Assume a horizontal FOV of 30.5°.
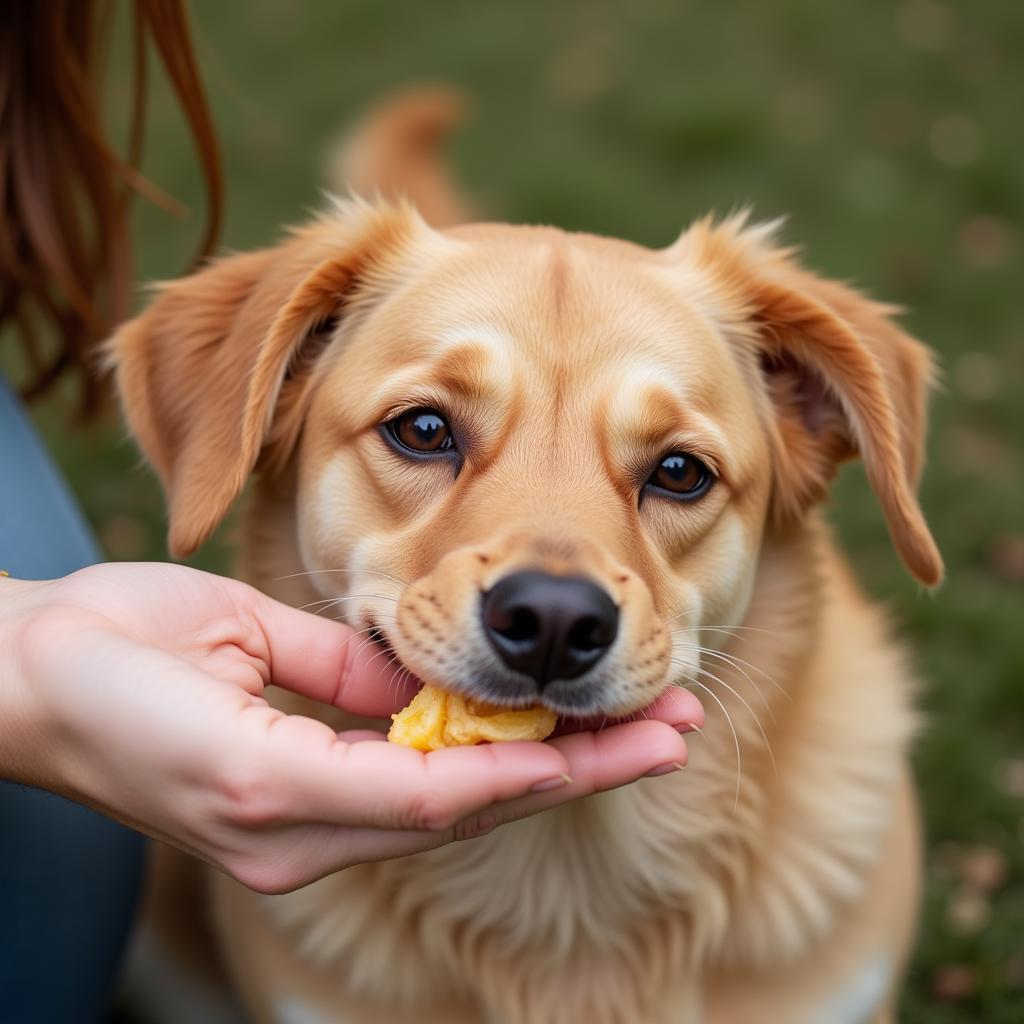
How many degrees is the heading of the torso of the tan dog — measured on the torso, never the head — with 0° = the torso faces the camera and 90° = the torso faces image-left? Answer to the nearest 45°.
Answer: approximately 0°
